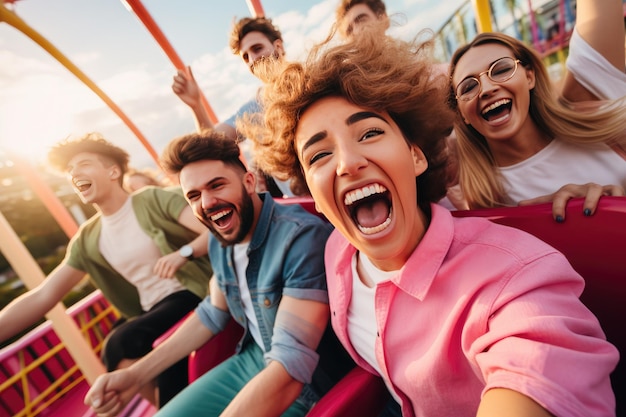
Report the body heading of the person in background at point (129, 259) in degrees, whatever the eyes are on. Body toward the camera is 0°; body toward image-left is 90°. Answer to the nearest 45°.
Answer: approximately 45°

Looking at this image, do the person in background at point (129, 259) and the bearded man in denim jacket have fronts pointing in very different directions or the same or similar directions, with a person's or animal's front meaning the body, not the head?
same or similar directions

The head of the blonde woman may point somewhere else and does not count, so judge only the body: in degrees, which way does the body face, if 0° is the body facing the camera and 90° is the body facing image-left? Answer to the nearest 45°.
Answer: approximately 45°

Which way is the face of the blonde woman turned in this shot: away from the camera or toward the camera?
toward the camera

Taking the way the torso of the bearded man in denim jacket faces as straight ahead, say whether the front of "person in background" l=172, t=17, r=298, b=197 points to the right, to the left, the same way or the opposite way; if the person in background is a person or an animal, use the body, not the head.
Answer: the same way

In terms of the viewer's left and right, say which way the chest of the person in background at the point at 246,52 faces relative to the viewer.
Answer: facing the viewer and to the left of the viewer
